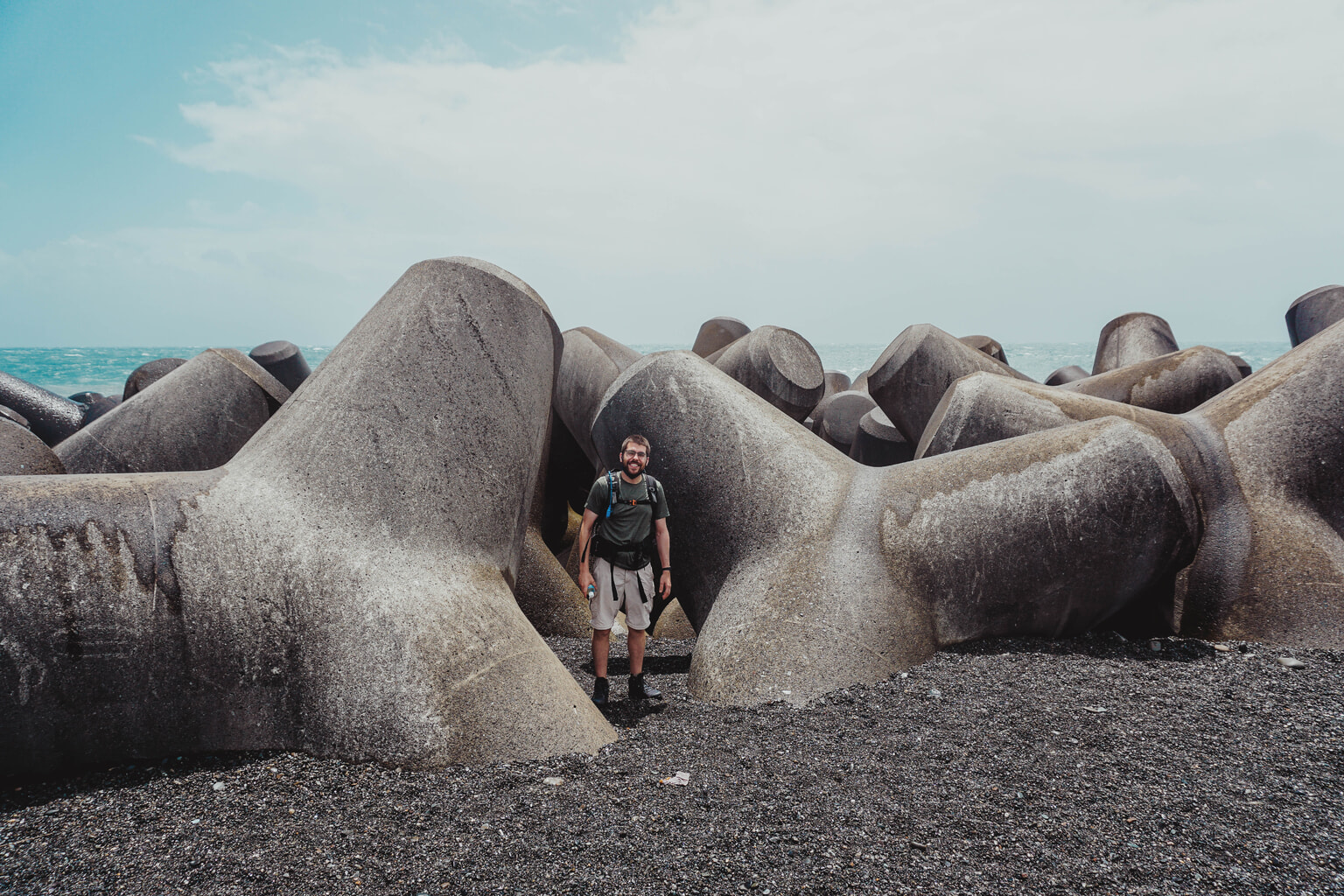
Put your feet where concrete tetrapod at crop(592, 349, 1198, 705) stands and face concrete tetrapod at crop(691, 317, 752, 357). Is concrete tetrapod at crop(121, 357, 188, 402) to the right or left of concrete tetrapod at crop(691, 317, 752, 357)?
left

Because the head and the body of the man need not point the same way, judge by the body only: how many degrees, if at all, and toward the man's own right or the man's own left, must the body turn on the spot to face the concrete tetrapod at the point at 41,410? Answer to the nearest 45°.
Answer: approximately 135° to the man's own right

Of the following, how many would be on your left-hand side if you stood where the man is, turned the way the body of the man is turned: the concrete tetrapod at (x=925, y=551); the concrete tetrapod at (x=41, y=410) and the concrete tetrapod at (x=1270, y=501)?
2

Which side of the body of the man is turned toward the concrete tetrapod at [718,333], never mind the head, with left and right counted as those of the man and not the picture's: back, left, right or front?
back

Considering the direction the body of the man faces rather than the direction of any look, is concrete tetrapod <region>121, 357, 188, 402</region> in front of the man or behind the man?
behind

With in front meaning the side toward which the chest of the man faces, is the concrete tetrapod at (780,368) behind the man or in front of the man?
behind

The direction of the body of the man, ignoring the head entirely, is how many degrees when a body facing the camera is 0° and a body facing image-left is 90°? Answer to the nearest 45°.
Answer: approximately 0°

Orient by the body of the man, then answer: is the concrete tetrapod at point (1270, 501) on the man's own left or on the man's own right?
on the man's own left

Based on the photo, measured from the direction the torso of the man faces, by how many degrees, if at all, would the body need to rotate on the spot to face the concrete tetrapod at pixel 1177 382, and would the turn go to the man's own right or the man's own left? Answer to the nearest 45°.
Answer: approximately 135° to the man's own left
